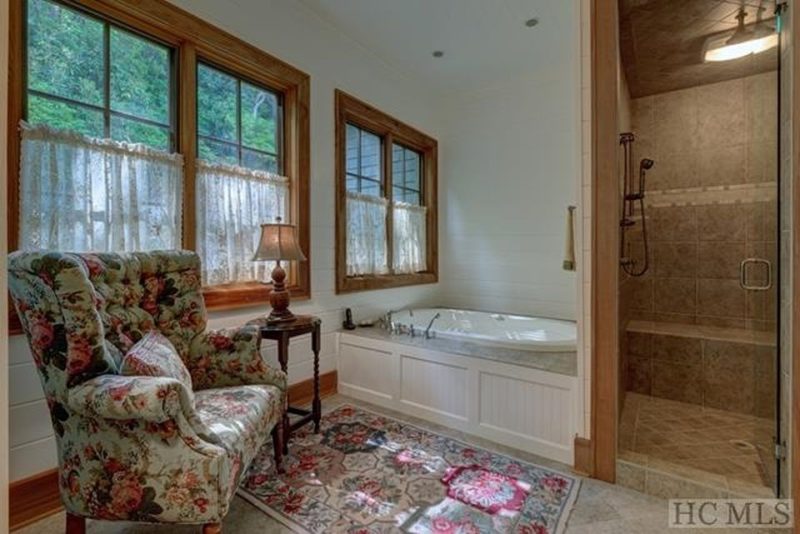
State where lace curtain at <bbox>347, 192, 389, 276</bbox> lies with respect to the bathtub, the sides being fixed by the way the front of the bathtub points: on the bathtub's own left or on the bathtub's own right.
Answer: on the bathtub's own right

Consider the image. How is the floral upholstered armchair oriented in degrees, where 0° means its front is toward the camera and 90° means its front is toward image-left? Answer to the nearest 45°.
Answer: approximately 315°

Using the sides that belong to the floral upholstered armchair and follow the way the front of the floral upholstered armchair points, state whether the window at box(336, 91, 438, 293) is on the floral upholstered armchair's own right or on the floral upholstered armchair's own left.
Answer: on the floral upholstered armchair's own left

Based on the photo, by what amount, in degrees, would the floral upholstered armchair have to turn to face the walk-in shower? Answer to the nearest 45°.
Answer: approximately 45° to its left

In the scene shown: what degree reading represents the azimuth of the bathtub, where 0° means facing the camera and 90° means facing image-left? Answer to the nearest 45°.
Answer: approximately 45°

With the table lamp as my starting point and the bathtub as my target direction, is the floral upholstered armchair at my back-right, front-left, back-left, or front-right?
back-right

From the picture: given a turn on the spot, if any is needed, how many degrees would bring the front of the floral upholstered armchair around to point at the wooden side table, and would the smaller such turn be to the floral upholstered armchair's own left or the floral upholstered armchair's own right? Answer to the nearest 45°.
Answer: approximately 90° to the floral upholstered armchair's own left

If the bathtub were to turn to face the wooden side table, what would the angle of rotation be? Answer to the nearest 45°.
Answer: approximately 45° to its right
